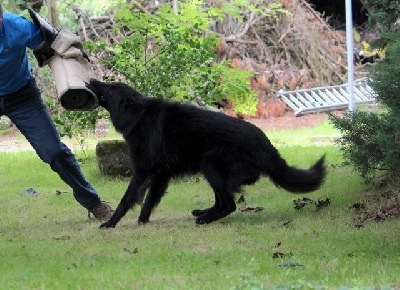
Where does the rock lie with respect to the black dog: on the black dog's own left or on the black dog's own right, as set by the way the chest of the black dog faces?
on the black dog's own right

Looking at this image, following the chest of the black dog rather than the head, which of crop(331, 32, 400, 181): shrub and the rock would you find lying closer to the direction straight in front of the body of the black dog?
the rock

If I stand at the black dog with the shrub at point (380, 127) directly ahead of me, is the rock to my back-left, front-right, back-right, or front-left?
back-left

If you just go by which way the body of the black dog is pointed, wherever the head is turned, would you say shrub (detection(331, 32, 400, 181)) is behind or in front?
behind

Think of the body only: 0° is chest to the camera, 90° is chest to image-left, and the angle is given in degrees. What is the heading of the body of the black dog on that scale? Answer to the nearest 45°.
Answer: approximately 90°
